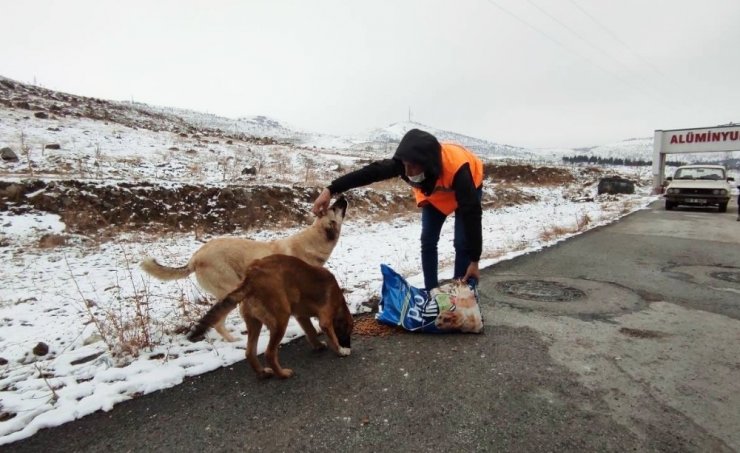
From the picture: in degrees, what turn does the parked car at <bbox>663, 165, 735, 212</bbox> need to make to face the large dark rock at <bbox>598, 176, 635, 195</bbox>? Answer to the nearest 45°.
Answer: approximately 180°

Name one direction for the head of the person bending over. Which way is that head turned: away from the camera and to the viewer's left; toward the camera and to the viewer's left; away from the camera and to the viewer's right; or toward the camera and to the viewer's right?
toward the camera and to the viewer's left

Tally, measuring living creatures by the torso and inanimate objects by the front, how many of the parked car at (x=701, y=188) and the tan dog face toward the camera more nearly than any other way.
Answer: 1

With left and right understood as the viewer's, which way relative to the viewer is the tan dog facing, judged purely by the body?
facing to the right of the viewer

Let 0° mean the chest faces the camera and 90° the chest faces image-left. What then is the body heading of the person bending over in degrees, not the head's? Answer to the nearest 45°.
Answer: approximately 45°

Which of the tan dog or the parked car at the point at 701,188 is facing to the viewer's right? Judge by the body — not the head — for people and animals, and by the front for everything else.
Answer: the tan dog

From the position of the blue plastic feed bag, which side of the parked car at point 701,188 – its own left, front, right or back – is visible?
front

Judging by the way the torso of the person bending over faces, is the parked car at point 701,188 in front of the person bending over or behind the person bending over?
behind

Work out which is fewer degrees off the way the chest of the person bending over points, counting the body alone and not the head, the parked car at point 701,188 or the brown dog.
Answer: the brown dog

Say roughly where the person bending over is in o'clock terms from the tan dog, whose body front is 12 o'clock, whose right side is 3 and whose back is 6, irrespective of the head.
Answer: The person bending over is roughly at 1 o'clock from the tan dog.

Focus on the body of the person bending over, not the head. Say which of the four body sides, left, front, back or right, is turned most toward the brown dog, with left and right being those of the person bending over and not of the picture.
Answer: front

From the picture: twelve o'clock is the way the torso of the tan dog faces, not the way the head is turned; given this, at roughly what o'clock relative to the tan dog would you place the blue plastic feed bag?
The blue plastic feed bag is roughly at 1 o'clock from the tan dog.

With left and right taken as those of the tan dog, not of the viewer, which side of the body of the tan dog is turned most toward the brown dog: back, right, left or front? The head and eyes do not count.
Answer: right

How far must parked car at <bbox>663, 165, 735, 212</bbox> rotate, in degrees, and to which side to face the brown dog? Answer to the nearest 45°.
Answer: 0° — it already faces it
